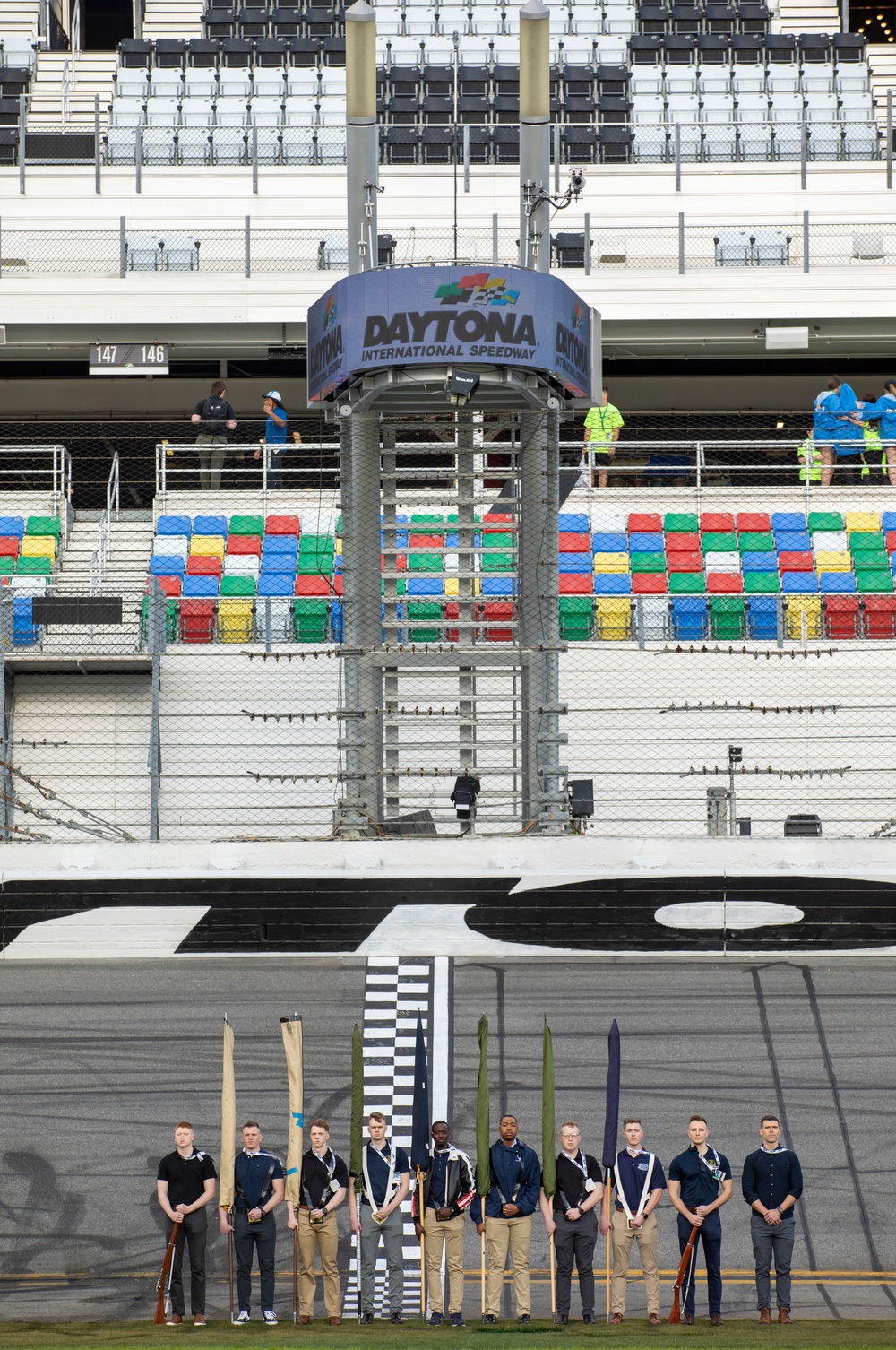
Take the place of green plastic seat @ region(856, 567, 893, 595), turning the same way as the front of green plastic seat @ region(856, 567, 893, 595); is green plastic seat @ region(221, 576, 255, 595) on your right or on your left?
on your right

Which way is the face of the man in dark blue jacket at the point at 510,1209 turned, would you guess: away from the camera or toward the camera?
toward the camera

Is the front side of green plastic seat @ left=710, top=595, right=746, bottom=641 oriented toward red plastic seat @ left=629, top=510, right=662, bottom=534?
no

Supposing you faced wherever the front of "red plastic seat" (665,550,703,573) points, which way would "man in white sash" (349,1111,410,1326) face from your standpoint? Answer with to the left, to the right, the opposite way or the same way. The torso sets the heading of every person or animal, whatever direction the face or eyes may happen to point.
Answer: the same way

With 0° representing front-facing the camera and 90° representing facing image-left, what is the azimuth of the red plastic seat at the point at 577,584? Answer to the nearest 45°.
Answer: approximately 0°

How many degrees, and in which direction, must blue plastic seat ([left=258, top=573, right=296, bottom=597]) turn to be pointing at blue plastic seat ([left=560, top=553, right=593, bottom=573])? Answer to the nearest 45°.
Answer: approximately 90° to its left

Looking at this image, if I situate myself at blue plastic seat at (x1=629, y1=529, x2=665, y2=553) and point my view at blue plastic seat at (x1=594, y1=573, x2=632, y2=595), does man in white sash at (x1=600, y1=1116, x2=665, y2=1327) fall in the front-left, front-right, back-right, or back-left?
front-left

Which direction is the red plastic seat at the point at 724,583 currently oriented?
toward the camera

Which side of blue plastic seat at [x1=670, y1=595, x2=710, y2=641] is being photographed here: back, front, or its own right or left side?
front

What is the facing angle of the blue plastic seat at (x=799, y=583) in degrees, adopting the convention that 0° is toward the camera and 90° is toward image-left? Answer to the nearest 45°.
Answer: approximately 0°

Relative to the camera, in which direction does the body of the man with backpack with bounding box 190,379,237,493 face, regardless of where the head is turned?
away from the camera

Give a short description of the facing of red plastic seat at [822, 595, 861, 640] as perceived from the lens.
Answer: facing the viewer

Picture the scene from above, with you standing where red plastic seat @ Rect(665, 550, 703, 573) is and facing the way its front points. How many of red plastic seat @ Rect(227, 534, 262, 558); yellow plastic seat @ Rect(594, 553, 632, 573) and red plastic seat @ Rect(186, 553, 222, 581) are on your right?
3

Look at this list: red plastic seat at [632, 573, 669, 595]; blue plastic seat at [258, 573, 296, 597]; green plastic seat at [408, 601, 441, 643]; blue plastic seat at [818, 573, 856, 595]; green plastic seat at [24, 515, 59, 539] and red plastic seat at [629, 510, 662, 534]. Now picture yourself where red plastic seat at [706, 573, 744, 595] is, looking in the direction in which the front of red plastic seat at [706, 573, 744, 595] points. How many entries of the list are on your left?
1

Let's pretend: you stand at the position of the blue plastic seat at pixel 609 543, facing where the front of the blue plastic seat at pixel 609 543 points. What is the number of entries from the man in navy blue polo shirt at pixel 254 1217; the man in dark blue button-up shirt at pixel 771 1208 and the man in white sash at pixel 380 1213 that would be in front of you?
3

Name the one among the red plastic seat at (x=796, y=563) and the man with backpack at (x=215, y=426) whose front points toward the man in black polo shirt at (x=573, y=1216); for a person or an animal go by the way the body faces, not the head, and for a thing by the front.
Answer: the red plastic seat

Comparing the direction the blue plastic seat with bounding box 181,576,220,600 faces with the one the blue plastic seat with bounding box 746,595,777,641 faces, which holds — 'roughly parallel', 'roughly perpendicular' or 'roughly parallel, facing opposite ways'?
roughly parallel

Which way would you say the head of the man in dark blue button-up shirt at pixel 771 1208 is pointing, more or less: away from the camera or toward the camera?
toward the camera

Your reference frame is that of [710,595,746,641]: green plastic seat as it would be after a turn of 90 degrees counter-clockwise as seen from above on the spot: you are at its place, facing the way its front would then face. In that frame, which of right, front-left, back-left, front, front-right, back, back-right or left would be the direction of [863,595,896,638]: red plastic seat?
front

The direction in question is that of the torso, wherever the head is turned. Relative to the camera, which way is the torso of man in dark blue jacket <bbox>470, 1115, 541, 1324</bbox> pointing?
toward the camera

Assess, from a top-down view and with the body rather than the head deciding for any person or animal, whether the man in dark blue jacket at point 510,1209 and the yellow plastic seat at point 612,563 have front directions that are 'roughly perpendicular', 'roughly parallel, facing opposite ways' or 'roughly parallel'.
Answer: roughly parallel
